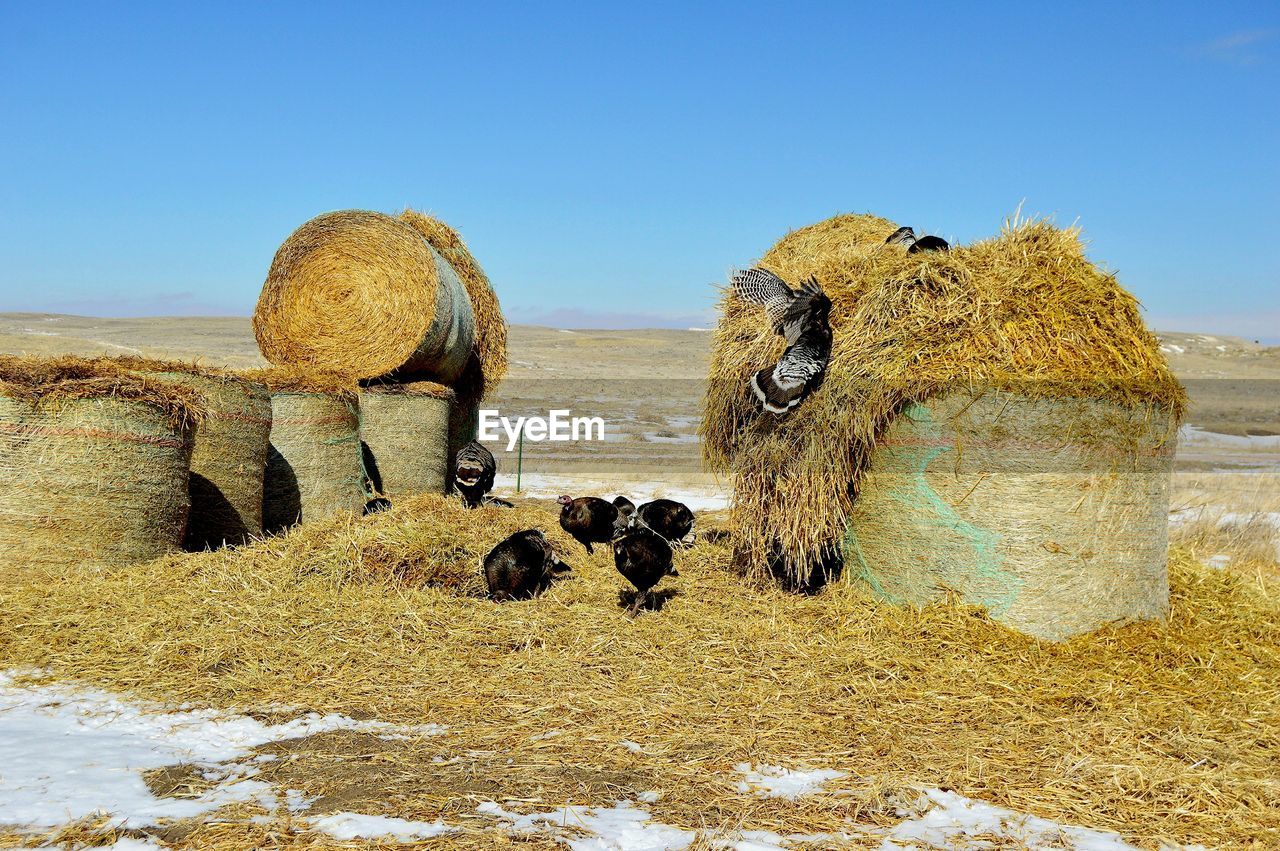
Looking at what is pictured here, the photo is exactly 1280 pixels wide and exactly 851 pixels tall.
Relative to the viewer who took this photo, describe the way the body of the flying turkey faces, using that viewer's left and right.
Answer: facing away from the viewer and to the right of the viewer

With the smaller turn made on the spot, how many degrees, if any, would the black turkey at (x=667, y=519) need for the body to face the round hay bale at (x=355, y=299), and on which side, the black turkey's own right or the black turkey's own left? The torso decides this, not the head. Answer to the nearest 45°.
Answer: approximately 45° to the black turkey's own right

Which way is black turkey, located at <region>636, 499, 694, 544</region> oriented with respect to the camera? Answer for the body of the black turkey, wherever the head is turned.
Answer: to the viewer's right

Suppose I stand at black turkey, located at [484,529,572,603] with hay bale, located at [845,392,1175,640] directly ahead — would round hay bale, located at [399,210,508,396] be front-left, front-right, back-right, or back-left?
back-left

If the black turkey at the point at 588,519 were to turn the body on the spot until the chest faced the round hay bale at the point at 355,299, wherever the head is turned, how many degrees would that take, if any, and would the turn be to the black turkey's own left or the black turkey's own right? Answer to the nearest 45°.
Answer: approximately 45° to the black turkey's own right

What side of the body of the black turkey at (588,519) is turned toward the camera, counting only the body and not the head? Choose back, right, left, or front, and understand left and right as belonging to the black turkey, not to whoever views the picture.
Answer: left
